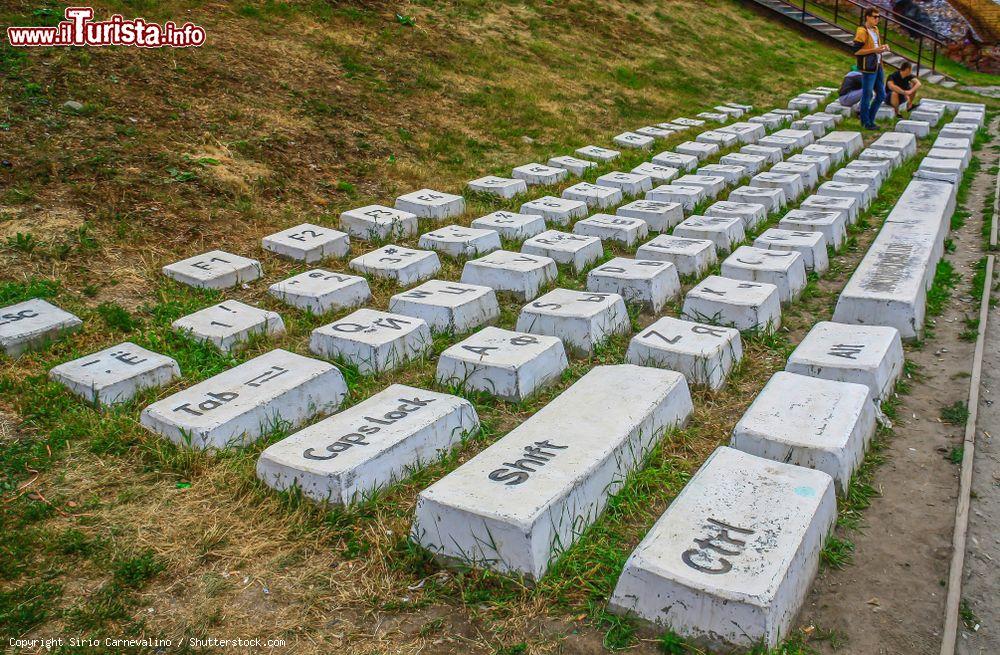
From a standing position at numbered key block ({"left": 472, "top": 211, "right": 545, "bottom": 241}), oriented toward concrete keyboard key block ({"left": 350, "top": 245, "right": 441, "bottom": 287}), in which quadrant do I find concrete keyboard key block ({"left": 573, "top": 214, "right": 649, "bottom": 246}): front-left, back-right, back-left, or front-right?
back-left

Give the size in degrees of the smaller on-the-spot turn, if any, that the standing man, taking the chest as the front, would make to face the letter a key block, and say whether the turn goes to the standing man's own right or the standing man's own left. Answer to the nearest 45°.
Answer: approximately 45° to the standing man's own right

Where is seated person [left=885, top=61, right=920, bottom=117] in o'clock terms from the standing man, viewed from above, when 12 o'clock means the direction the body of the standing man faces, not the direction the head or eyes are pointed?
The seated person is roughly at 8 o'clock from the standing man.

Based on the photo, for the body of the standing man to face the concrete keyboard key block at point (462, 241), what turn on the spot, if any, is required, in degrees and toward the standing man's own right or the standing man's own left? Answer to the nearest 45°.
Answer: approximately 45° to the standing man's own right
